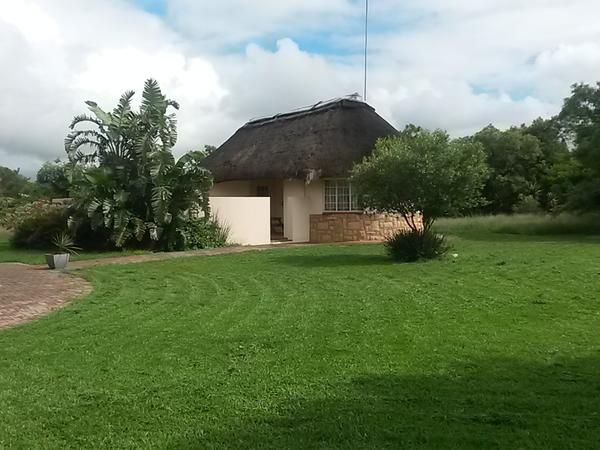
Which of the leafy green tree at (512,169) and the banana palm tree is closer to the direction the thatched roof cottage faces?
the banana palm tree

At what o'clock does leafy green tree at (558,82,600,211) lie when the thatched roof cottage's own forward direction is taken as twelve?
The leafy green tree is roughly at 7 o'clock from the thatched roof cottage.

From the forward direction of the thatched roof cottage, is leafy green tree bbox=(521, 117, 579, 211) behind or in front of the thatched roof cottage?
behind

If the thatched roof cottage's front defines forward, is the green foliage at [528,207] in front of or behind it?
behind

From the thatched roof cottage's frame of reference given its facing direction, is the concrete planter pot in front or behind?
in front

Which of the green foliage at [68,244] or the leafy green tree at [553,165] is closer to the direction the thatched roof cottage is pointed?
the green foliage

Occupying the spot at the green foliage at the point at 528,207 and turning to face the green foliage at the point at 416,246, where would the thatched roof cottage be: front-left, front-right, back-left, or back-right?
front-right

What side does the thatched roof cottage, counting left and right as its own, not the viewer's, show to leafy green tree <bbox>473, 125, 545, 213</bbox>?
back

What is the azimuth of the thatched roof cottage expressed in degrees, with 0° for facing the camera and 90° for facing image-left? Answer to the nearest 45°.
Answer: approximately 45°

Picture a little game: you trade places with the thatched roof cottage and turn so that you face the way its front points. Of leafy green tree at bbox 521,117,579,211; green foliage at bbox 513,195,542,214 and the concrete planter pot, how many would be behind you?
2

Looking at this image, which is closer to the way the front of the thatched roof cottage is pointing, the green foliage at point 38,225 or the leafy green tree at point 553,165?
the green foliage

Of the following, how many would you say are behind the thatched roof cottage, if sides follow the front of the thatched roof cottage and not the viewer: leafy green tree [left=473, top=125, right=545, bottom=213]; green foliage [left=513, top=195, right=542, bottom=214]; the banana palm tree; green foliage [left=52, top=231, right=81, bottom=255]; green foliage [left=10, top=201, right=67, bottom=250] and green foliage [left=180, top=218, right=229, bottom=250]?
2

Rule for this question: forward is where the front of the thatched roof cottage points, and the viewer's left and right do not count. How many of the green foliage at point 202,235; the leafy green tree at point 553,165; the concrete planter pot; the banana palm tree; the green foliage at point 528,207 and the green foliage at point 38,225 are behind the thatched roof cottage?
2

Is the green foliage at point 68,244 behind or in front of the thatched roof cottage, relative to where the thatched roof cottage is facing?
in front
